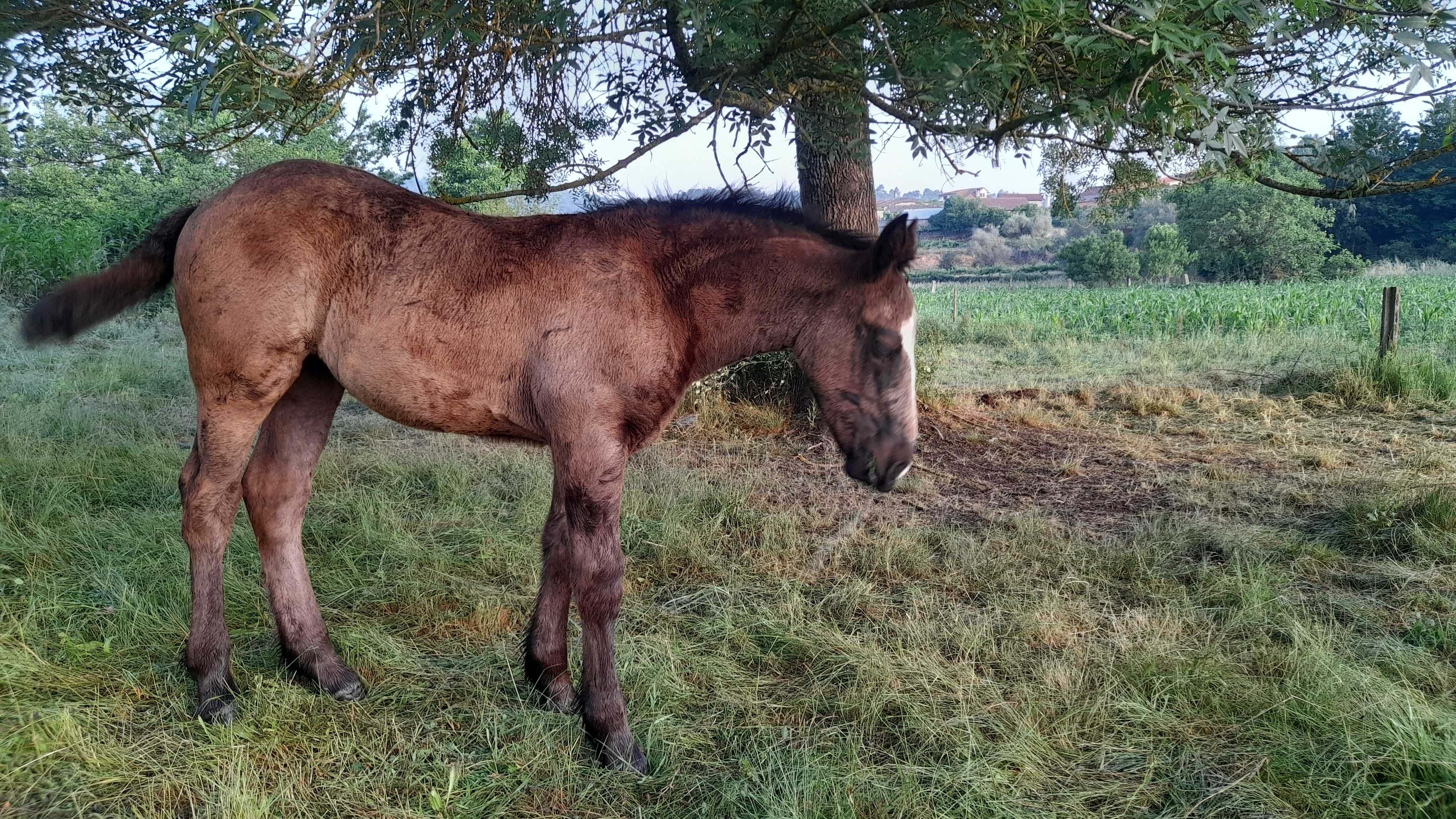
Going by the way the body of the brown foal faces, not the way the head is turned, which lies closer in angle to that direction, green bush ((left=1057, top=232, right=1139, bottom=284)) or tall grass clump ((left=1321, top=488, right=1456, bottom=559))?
the tall grass clump

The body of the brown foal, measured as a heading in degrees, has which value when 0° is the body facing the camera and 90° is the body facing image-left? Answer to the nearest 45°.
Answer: approximately 270°

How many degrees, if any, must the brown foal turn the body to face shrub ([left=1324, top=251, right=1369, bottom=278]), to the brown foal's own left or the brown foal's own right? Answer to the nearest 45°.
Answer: approximately 45° to the brown foal's own left

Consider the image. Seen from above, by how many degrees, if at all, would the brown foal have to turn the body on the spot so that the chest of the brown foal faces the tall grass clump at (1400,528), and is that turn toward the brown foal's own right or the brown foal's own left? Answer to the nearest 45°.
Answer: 0° — it already faces it

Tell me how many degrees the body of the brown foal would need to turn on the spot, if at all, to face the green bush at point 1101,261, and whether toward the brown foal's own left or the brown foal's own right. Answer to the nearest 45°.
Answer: approximately 45° to the brown foal's own left

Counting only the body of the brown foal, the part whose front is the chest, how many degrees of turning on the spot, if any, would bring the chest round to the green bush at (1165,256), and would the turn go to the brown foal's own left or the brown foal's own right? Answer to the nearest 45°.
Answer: approximately 45° to the brown foal's own left
